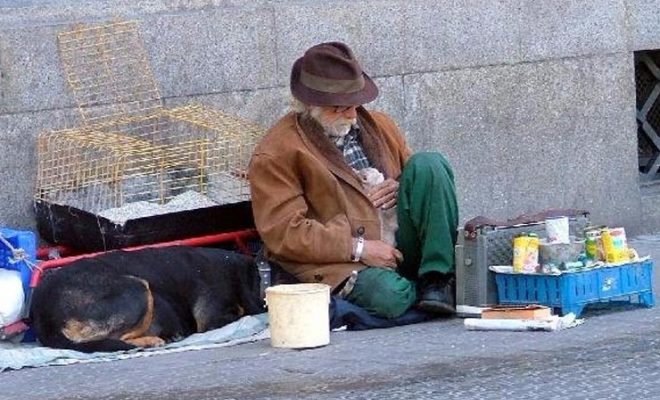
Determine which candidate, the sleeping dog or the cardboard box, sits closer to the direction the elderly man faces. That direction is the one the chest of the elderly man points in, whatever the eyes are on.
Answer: the cardboard box

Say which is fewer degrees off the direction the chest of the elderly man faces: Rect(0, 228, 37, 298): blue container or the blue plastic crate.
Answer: the blue plastic crate

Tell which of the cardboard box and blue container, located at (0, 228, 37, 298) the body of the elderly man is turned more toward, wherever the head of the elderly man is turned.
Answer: the cardboard box

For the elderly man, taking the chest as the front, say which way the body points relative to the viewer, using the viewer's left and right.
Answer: facing the viewer and to the right of the viewer

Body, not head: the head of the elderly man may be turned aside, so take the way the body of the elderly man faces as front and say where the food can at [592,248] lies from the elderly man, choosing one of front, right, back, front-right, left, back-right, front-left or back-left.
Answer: front-left

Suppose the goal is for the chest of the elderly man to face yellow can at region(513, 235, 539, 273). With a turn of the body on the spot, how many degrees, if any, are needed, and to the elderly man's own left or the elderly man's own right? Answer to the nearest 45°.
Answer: approximately 45° to the elderly man's own left

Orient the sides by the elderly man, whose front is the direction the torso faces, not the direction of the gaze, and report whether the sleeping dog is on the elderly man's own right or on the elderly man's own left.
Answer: on the elderly man's own right

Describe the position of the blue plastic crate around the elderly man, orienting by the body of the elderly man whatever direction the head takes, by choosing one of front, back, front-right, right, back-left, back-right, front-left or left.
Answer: front-left

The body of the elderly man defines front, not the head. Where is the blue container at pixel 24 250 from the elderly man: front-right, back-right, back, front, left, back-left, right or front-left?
back-right
